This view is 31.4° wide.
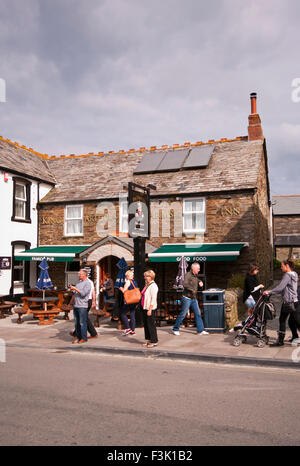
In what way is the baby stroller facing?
to the viewer's left

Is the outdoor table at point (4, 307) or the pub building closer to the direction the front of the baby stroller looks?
the outdoor table

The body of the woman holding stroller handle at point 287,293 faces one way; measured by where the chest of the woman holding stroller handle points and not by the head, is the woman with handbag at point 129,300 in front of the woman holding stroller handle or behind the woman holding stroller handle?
in front

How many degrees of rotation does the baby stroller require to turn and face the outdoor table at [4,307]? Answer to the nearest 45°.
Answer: approximately 45° to its right

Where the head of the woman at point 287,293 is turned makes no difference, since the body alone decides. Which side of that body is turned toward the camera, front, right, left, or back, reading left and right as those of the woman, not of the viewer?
left

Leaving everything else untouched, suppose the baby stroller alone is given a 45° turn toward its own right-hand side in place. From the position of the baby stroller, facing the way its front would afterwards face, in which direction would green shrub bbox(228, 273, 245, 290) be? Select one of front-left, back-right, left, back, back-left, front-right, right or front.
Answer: front-right

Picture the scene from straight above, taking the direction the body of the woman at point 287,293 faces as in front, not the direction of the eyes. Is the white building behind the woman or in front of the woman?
in front

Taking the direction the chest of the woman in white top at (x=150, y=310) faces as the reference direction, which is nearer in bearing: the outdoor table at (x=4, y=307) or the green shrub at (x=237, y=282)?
the outdoor table
